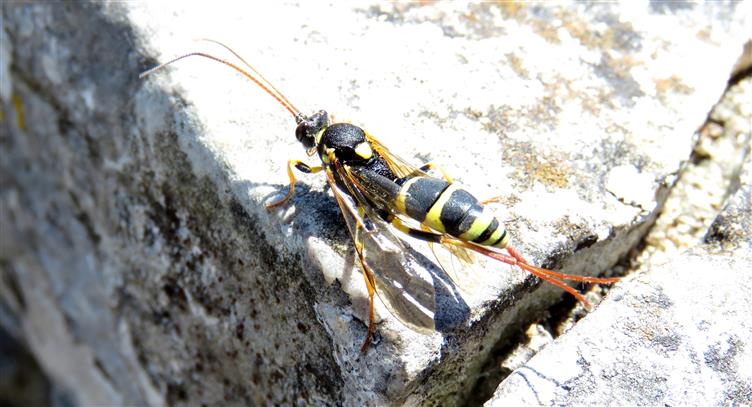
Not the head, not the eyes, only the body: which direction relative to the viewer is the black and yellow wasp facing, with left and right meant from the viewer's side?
facing away from the viewer and to the left of the viewer
